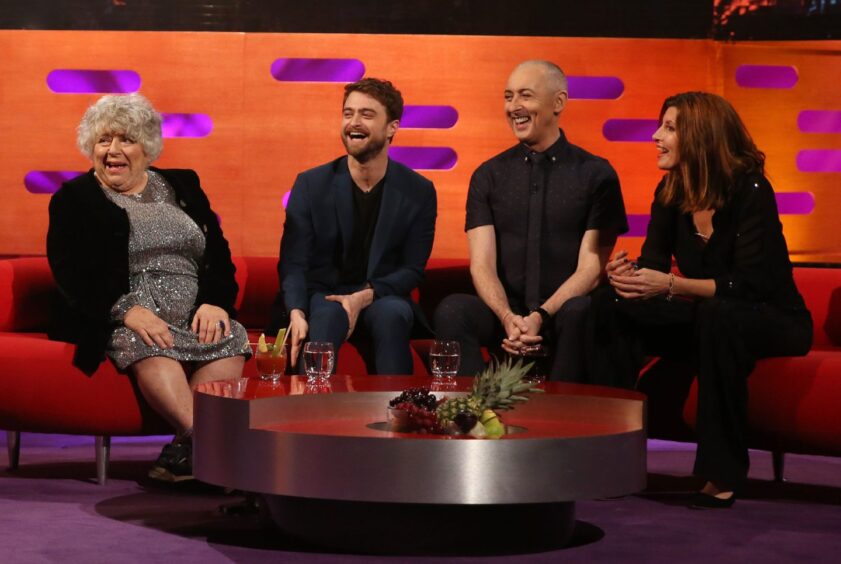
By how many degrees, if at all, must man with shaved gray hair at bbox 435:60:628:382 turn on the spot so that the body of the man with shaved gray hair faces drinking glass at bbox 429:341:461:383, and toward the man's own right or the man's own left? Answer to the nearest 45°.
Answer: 0° — they already face it

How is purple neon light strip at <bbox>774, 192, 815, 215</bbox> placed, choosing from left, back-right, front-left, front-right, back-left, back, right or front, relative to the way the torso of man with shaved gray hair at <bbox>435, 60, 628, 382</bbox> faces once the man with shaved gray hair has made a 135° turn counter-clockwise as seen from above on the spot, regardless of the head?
front

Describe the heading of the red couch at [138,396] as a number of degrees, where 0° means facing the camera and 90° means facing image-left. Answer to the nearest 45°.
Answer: approximately 0°

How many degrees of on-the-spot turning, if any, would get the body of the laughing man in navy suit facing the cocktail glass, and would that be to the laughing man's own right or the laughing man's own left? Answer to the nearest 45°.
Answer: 0° — they already face it

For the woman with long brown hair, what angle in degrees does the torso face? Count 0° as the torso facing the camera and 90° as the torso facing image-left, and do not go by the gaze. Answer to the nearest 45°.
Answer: approximately 45°
